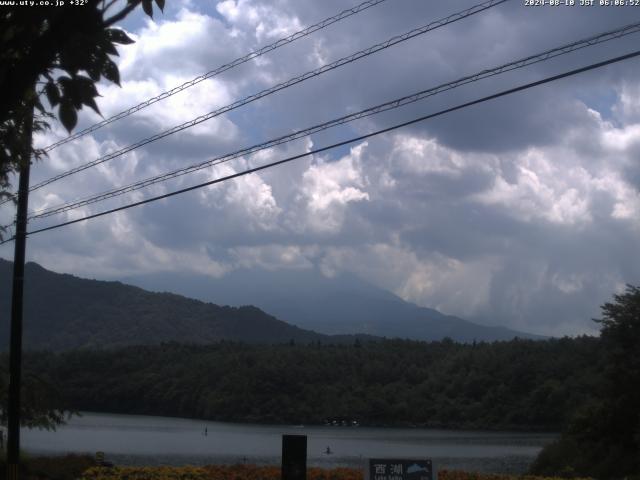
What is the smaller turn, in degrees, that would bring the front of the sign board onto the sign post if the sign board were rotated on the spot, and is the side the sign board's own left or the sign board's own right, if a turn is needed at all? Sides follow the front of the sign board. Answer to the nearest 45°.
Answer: approximately 90° to the sign board's own right

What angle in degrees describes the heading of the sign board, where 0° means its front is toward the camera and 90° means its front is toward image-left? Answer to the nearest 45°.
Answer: approximately 0°
